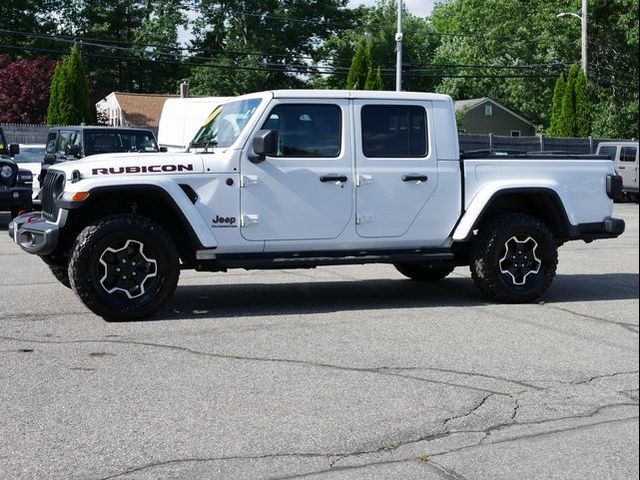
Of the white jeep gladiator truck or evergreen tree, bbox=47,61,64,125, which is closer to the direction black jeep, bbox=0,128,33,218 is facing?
the white jeep gladiator truck

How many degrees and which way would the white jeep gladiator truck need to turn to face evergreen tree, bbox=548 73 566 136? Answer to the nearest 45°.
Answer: approximately 90° to its right

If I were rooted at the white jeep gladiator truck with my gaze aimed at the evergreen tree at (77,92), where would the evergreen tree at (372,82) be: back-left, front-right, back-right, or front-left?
front-right

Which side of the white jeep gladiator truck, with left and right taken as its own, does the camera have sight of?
left

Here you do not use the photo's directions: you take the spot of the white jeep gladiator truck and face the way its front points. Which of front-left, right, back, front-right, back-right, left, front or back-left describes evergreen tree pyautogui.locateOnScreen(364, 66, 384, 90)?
right

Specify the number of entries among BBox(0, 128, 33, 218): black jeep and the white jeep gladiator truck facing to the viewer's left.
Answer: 1

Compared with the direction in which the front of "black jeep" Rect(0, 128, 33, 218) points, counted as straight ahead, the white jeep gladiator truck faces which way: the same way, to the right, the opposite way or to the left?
to the right

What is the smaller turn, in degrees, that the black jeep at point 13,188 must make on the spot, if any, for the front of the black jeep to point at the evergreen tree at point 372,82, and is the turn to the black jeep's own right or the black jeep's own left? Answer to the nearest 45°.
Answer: approximately 135° to the black jeep's own left

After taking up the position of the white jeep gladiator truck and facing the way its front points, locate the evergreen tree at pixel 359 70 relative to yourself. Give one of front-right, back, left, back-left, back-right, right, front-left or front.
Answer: right

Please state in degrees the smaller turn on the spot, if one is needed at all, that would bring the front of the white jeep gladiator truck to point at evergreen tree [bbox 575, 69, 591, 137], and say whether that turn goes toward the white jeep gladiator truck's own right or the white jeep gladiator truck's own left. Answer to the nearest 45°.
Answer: approximately 90° to the white jeep gladiator truck's own right

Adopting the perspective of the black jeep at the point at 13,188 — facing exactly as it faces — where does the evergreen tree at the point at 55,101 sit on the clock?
The evergreen tree is roughly at 6 o'clock from the black jeep.

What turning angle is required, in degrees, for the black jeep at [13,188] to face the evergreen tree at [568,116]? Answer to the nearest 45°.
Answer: approximately 135° to its left

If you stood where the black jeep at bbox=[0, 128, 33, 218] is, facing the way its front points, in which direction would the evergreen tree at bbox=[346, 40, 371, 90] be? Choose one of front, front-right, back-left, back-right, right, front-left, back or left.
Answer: back-left

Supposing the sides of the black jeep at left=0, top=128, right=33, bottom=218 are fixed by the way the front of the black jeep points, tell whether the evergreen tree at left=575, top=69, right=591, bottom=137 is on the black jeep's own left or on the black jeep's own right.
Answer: on the black jeep's own left

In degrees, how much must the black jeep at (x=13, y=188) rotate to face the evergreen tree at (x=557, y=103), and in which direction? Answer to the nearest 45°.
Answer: approximately 135° to its left

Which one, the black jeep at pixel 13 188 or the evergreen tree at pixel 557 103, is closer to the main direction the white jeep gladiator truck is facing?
the black jeep

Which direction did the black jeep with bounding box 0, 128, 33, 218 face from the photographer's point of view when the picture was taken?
facing the viewer

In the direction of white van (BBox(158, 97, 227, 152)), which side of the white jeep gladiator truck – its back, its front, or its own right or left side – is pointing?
right
